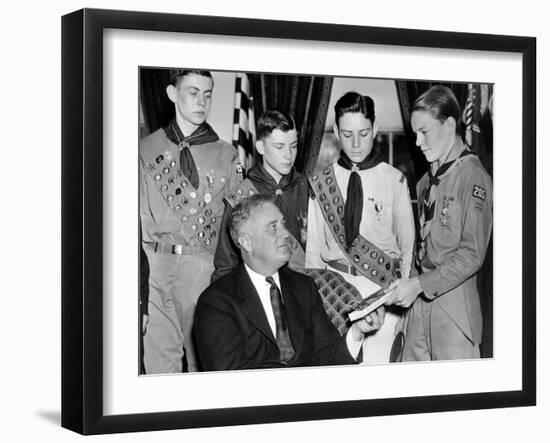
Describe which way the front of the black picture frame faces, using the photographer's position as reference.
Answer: facing the viewer and to the right of the viewer
